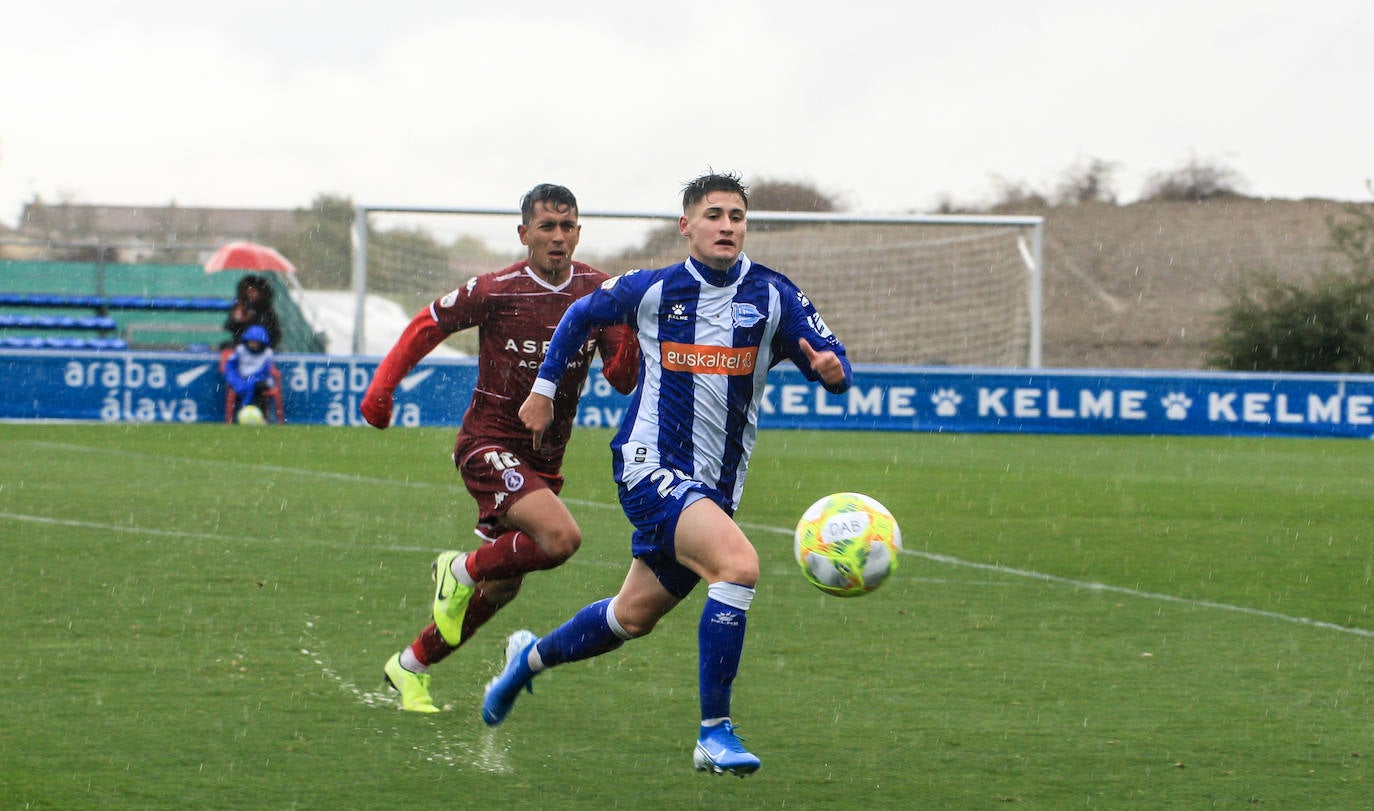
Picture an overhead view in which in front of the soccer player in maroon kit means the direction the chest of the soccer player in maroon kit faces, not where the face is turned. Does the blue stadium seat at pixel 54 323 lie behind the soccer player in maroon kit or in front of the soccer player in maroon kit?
behind

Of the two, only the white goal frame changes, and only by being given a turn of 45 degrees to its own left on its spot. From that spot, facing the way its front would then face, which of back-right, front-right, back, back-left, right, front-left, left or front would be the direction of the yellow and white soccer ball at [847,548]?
front-right

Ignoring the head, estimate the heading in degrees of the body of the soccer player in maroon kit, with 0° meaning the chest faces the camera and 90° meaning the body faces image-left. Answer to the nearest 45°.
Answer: approximately 315°

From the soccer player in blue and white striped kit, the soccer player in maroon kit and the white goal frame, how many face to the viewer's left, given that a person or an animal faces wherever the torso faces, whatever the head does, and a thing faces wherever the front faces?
0

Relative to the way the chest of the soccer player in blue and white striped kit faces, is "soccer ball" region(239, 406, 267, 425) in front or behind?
behind

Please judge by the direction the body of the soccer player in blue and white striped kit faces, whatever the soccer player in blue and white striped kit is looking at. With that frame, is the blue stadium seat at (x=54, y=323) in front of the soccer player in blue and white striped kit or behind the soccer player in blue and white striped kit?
behind

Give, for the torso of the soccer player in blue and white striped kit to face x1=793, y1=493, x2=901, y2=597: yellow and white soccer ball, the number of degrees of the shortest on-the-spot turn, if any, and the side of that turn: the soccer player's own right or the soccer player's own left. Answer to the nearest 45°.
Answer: approximately 45° to the soccer player's own left

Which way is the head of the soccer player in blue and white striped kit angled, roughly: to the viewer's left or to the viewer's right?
to the viewer's right

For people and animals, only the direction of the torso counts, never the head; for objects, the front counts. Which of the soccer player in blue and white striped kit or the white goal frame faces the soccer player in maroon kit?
the white goal frame

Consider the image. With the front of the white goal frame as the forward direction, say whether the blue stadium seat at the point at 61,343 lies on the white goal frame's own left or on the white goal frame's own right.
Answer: on the white goal frame's own right

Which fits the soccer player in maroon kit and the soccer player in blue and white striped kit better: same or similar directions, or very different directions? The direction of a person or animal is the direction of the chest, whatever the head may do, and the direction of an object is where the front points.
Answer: same or similar directions

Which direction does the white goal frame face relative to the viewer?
toward the camera

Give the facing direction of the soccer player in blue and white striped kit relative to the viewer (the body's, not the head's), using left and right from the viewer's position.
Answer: facing the viewer and to the right of the viewer

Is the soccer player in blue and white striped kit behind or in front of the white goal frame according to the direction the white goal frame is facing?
in front

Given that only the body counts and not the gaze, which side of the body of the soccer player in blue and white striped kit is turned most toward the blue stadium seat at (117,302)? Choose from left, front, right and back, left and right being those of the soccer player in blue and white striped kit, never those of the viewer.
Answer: back

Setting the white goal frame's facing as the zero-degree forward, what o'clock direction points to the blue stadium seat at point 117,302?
The blue stadium seat is roughly at 4 o'clock from the white goal frame.

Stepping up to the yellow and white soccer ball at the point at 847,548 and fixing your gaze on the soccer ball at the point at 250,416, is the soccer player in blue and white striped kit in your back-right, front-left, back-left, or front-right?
front-left
